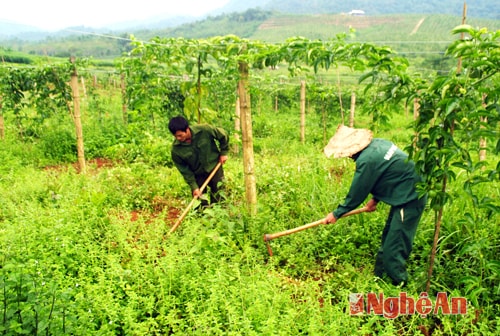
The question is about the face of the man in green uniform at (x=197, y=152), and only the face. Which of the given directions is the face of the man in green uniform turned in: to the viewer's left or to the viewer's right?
to the viewer's left

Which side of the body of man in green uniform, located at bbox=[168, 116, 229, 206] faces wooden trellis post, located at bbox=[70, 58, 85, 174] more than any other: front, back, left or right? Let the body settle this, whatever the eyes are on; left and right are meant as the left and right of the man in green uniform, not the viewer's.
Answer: right

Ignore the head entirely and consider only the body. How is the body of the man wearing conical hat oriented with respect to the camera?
to the viewer's left

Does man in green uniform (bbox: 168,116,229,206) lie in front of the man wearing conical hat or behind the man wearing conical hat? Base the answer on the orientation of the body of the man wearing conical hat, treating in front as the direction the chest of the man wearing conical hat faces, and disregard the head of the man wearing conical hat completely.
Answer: in front

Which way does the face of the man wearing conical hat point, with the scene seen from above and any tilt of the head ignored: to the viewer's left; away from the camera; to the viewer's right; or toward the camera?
to the viewer's left

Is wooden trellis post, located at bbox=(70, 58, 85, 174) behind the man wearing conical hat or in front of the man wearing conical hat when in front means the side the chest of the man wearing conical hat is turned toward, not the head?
in front

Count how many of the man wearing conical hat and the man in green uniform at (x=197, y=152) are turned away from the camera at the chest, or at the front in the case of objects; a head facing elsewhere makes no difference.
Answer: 0

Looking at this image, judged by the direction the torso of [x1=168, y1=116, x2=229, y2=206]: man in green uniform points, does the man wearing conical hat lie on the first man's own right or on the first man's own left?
on the first man's own left

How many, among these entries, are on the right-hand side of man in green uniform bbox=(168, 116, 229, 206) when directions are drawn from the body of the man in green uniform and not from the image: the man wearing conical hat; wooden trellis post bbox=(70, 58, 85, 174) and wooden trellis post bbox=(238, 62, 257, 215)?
1
